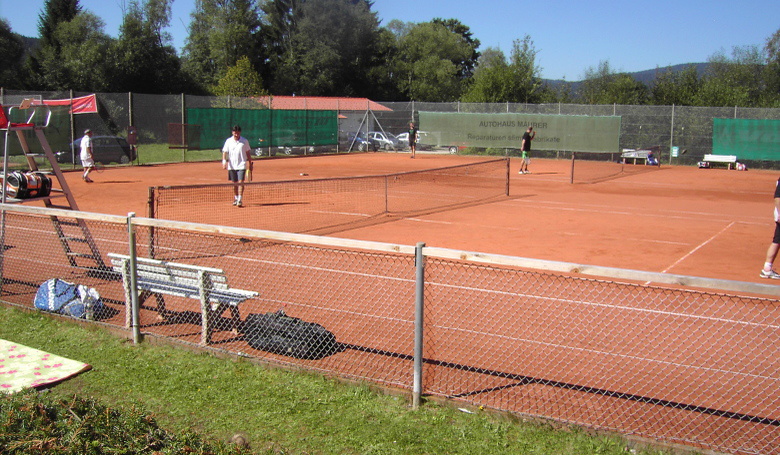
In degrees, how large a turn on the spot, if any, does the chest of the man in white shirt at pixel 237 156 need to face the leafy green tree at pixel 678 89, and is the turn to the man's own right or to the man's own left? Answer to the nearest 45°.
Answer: approximately 135° to the man's own left

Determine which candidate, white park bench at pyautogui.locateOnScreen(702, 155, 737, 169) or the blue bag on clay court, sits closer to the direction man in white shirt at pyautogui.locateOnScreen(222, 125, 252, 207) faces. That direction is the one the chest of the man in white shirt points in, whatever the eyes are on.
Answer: the blue bag on clay court

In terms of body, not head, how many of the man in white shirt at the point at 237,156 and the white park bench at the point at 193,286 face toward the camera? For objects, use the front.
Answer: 1

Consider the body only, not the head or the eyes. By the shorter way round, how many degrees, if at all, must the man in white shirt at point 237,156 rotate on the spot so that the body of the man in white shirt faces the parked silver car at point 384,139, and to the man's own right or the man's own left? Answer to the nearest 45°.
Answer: approximately 180°

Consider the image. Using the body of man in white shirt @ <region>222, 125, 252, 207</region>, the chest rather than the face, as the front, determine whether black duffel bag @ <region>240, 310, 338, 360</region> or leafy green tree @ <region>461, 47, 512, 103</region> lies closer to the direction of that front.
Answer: the black duffel bag

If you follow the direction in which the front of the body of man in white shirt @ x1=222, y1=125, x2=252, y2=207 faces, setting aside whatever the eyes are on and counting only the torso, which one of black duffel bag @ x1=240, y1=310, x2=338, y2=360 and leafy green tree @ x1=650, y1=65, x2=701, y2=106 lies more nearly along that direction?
the black duffel bag

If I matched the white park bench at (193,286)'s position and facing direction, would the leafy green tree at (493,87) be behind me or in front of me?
in front

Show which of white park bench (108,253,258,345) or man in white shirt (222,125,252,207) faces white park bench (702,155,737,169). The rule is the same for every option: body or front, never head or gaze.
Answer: white park bench (108,253,258,345)

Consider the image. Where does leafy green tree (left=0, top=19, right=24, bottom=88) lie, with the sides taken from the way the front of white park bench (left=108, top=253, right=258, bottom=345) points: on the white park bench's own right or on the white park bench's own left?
on the white park bench's own left

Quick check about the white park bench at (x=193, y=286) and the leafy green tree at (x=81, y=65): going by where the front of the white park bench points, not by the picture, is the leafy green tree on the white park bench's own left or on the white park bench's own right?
on the white park bench's own left

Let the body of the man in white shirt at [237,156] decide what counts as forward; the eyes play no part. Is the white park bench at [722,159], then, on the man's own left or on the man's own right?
on the man's own left

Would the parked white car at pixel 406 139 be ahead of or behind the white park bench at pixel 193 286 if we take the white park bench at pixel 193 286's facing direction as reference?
ahead

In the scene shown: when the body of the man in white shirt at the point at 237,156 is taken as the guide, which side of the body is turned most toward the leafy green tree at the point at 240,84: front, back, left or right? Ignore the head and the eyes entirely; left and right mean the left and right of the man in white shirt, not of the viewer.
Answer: back

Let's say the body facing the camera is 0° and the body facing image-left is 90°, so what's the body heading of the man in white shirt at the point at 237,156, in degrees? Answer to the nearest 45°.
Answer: approximately 0°

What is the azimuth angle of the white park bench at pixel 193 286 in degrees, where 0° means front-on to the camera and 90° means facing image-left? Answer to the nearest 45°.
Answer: approximately 225°

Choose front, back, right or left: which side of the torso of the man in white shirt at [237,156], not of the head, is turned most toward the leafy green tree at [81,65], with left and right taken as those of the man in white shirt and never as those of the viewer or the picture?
back

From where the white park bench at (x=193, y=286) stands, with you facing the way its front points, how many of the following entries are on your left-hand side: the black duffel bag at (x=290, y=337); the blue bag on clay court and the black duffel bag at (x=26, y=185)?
2

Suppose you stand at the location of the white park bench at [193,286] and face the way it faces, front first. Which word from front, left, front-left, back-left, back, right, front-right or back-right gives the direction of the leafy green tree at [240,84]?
front-left
